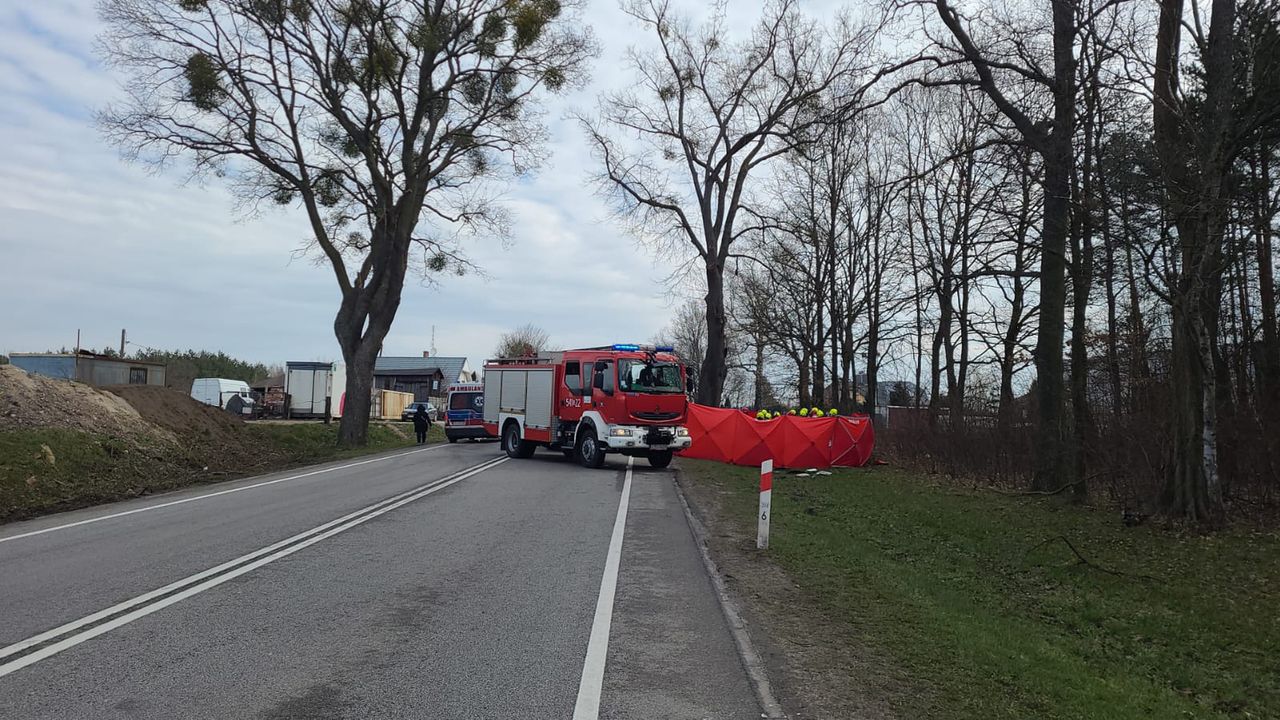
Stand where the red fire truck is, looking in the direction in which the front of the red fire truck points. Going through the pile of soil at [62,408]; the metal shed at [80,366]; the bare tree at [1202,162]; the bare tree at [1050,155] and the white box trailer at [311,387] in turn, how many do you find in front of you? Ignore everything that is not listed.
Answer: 2

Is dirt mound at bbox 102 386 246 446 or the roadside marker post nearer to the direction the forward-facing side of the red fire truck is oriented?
the roadside marker post

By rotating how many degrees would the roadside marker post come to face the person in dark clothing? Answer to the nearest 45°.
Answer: approximately 135° to its right

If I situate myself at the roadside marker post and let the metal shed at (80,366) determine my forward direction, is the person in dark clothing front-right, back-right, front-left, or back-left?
front-right

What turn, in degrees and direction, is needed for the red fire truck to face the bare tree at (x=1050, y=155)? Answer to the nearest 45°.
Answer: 0° — it already faces it

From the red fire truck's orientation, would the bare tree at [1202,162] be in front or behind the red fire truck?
in front

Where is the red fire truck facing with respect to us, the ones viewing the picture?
facing the viewer and to the right of the viewer

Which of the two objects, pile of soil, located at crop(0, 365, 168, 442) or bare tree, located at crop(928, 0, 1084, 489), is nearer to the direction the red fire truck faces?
the bare tree

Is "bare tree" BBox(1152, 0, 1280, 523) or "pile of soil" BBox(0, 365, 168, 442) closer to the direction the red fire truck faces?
the bare tree

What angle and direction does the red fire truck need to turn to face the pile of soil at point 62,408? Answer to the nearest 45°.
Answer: approximately 135° to its right

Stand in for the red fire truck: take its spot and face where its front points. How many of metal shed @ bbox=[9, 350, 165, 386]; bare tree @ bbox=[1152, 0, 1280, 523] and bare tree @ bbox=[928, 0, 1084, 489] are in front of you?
2

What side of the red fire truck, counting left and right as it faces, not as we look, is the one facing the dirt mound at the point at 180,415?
right

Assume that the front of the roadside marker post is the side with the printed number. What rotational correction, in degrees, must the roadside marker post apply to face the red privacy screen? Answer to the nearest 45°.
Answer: approximately 180°

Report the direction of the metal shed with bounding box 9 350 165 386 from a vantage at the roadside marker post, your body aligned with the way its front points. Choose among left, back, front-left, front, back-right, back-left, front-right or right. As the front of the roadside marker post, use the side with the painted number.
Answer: back-right

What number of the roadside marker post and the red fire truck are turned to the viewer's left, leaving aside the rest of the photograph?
0

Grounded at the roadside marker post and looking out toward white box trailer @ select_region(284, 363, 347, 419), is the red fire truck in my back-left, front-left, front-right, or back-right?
front-right

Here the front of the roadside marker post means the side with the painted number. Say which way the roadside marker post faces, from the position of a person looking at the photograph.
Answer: facing the viewer

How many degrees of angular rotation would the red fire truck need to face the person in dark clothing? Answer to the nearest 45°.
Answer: approximately 180°

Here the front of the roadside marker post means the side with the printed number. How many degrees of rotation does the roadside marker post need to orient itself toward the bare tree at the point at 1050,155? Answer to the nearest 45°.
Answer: approximately 135° to its left
